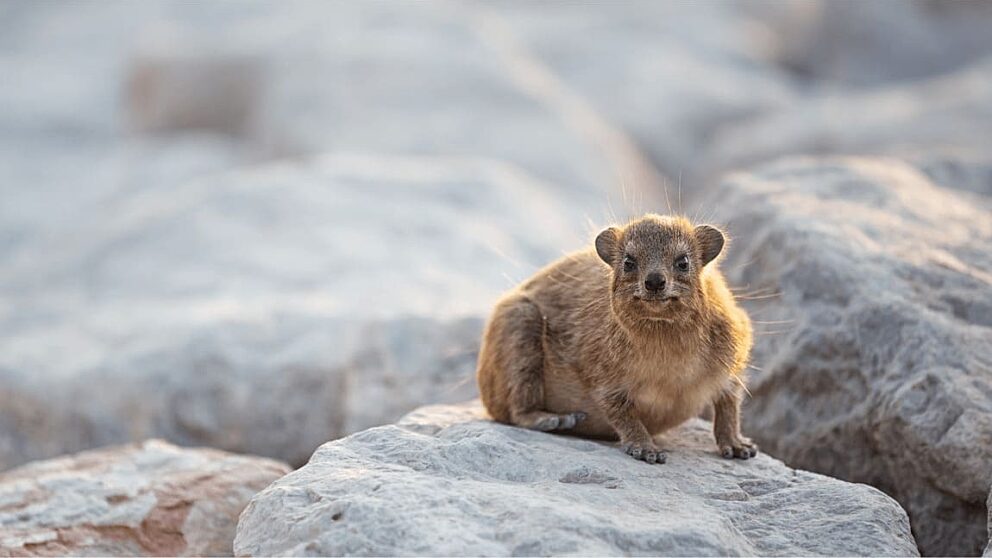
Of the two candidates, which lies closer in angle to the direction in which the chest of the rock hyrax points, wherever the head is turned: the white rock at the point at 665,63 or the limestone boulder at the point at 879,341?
the limestone boulder

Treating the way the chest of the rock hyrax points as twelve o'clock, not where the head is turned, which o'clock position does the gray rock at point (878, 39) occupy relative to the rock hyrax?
The gray rock is roughly at 8 o'clock from the rock hyrax.

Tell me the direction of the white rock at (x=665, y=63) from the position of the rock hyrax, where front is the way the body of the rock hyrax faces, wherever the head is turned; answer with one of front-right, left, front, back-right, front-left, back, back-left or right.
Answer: back-left

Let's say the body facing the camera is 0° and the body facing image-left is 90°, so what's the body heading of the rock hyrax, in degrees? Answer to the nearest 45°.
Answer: approximately 315°

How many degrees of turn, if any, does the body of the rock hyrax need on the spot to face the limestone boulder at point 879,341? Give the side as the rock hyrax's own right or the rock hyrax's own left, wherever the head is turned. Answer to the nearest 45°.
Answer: approximately 90° to the rock hyrax's own left

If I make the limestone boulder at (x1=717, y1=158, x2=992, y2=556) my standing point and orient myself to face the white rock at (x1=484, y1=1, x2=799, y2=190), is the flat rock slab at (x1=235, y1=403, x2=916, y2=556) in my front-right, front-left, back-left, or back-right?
back-left

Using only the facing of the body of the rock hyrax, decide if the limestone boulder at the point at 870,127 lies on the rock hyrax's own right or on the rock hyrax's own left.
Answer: on the rock hyrax's own left

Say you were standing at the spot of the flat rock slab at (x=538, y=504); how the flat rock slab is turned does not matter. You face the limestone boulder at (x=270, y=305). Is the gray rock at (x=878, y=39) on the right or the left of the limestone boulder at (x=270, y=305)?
right

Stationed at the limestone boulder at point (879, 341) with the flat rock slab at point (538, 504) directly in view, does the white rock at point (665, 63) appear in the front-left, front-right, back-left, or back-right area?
back-right
